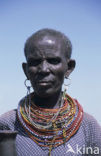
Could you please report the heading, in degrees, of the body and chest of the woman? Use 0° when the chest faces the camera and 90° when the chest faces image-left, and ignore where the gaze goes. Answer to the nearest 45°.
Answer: approximately 0°
